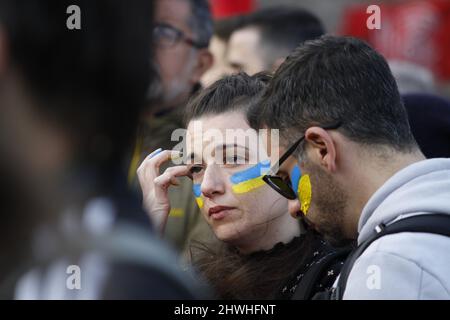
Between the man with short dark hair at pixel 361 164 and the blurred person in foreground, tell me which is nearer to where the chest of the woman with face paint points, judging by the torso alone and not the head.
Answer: the blurred person in foreground

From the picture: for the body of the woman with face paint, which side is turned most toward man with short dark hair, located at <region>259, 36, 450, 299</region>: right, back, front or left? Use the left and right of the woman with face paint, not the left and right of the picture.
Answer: left

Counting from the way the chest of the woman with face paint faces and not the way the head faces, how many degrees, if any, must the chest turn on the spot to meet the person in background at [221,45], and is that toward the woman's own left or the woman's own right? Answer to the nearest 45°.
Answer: approximately 135° to the woman's own right

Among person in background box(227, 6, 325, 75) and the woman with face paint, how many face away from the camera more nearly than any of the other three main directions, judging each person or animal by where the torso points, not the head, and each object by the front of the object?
0

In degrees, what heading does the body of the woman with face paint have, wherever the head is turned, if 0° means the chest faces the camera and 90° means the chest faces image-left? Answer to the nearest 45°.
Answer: approximately 45°

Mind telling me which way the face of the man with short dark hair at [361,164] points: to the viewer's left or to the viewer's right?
to the viewer's left

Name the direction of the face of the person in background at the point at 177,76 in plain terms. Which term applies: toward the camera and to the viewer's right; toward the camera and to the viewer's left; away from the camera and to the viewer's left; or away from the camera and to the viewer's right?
toward the camera and to the viewer's left

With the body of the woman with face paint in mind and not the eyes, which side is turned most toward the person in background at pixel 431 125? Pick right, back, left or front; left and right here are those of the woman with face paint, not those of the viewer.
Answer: back

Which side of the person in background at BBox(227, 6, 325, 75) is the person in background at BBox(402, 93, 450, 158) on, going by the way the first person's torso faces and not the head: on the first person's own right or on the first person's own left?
on the first person's own left
